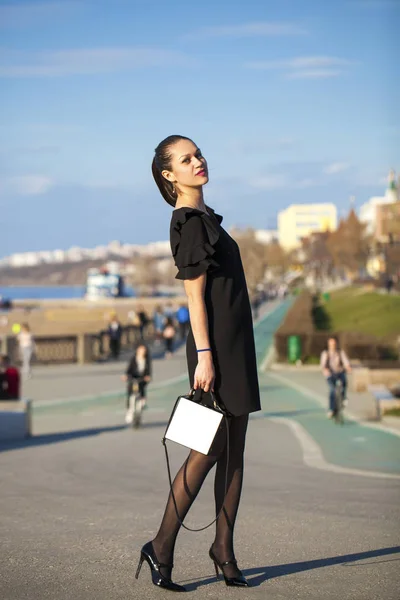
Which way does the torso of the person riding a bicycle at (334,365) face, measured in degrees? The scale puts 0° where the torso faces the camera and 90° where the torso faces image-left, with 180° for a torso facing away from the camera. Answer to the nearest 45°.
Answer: approximately 0°

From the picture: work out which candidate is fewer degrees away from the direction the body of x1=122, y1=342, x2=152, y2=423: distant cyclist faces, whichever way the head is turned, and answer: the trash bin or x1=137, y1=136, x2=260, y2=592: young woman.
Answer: the young woman

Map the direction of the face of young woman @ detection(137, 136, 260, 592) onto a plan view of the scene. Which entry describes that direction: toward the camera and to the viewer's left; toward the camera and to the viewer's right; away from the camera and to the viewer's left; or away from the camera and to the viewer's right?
toward the camera and to the viewer's right

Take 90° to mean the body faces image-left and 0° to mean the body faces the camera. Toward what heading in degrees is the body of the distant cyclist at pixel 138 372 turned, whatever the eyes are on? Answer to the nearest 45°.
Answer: approximately 0°

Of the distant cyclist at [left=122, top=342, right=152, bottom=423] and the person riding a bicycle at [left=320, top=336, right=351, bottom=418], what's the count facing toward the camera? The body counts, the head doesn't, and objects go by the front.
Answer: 2

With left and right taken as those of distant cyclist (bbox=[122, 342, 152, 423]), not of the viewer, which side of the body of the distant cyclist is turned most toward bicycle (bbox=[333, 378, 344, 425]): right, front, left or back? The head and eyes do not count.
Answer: left

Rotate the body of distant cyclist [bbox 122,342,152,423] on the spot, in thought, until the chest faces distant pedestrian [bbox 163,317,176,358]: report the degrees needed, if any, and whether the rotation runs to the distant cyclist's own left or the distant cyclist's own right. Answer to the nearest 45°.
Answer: approximately 180°

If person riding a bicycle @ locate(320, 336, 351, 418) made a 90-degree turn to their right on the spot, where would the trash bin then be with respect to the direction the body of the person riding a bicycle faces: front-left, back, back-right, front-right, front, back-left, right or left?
right
